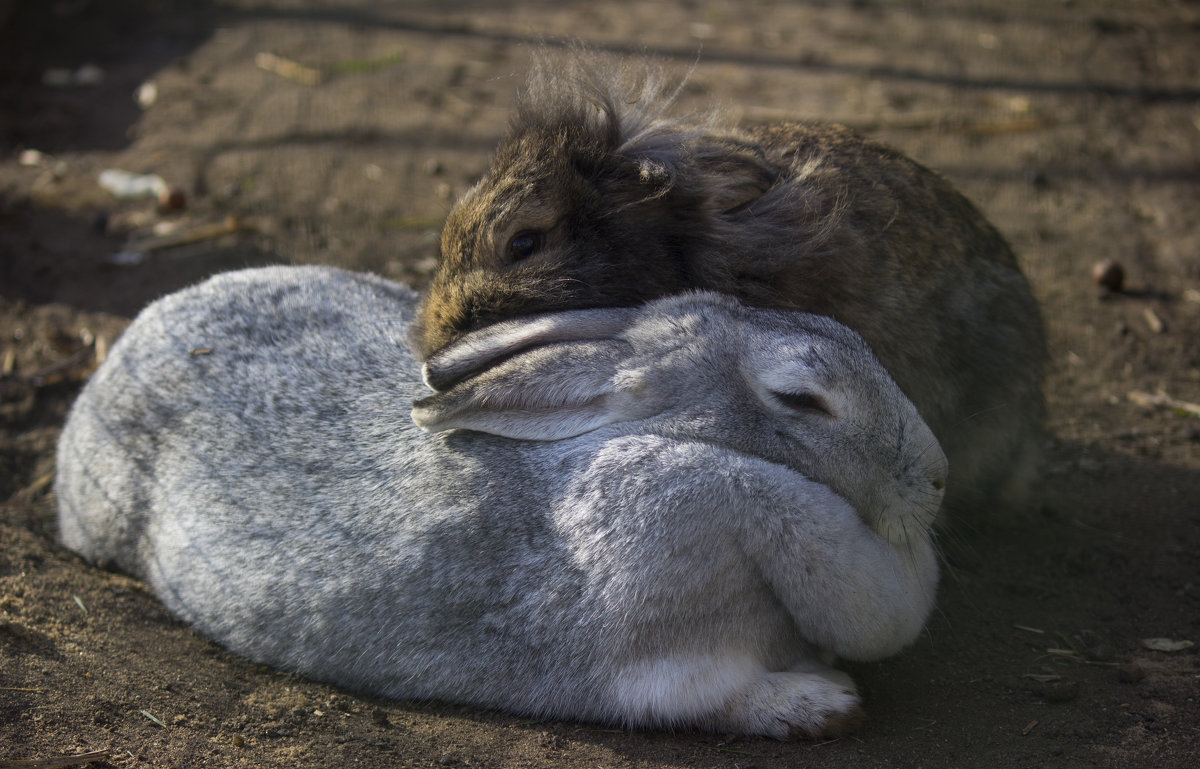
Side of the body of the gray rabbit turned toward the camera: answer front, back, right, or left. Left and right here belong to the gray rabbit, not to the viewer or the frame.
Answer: right

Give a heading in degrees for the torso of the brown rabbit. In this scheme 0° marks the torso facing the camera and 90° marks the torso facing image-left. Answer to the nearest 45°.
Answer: approximately 90°

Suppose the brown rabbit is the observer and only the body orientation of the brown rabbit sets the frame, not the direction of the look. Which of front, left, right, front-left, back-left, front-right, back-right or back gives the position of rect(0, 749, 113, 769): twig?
front-left

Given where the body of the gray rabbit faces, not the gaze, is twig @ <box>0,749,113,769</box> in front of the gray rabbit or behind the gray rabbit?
behind

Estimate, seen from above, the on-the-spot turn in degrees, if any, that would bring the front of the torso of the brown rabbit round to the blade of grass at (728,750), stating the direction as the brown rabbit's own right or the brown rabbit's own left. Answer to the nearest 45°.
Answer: approximately 90° to the brown rabbit's own left

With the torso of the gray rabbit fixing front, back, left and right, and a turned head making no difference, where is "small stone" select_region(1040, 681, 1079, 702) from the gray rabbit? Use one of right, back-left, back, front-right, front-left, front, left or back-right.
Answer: front

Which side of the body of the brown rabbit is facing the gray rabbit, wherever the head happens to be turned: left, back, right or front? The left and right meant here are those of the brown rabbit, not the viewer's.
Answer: left

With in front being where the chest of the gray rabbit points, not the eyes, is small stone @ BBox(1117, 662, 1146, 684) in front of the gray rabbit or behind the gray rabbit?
in front

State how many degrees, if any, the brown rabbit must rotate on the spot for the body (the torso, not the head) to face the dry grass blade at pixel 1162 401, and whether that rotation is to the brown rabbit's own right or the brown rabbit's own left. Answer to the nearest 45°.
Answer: approximately 135° to the brown rabbit's own right

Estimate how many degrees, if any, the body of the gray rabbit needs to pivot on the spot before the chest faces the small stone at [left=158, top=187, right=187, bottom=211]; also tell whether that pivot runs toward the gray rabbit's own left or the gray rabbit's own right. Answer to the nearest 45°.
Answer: approximately 135° to the gray rabbit's own left

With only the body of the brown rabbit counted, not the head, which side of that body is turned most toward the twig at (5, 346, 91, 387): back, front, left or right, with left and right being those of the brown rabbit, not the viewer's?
front

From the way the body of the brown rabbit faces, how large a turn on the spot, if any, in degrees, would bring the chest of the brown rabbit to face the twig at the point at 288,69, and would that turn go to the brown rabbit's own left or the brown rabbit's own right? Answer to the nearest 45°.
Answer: approximately 45° to the brown rabbit's own right
